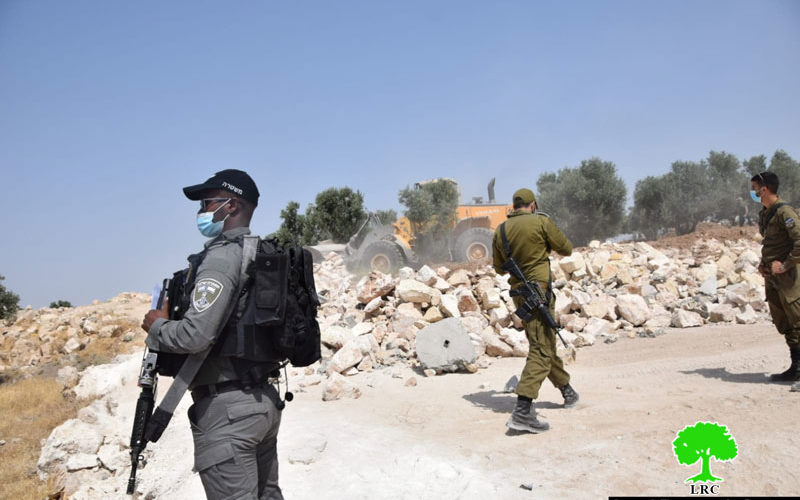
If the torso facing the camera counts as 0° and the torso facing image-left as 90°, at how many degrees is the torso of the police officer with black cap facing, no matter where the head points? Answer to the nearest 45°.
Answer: approximately 90°

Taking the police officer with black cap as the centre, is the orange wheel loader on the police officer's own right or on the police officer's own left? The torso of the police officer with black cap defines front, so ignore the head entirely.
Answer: on the police officer's own right

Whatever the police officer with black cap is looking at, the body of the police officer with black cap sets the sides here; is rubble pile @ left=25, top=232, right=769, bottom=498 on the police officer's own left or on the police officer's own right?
on the police officer's own right

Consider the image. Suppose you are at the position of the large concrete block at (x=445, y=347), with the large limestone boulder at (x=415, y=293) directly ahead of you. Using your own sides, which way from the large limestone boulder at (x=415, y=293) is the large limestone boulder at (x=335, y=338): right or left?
left

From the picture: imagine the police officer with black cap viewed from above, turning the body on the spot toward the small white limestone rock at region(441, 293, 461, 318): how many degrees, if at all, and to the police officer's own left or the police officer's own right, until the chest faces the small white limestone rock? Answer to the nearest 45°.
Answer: approximately 135° to the police officer's own right

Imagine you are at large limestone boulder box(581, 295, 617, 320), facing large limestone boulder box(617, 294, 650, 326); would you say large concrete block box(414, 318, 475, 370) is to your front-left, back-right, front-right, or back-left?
back-right

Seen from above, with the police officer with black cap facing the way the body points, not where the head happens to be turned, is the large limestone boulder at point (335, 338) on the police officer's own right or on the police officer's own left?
on the police officer's own right

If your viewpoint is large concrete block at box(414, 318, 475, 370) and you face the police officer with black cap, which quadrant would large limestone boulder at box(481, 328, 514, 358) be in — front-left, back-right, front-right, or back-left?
back-left

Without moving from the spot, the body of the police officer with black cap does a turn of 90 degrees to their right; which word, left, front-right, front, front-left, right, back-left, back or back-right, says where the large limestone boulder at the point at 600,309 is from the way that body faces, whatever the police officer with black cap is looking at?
front-right

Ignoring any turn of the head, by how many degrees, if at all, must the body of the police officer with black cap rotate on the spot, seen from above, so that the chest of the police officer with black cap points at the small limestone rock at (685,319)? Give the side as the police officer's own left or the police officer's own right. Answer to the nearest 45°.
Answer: approximately 135° to the police officer's own right
